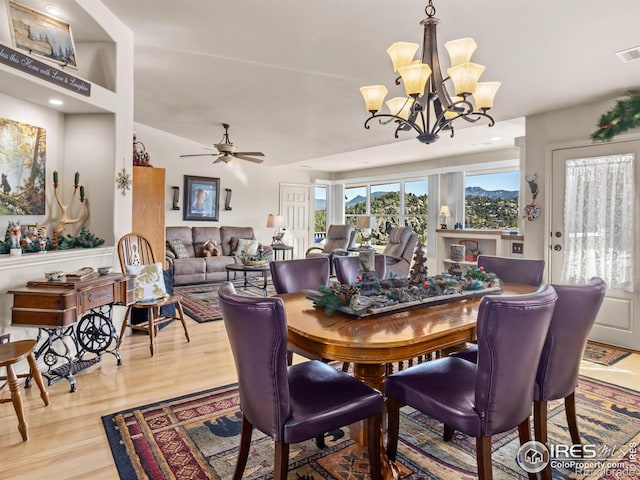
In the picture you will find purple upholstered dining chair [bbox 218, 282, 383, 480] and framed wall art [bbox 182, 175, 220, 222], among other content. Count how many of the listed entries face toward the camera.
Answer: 1

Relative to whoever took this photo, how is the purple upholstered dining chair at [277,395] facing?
facing away from the viewer and to the right of the viewer

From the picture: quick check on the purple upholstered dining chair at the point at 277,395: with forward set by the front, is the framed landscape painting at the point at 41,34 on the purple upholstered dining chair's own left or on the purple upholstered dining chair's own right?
on the purple upholstered dining chair's own left

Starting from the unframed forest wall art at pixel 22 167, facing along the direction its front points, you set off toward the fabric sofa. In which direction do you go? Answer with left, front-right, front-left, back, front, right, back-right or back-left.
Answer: left

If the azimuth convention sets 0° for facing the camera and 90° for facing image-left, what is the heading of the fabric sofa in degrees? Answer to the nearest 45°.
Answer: approximately 315°

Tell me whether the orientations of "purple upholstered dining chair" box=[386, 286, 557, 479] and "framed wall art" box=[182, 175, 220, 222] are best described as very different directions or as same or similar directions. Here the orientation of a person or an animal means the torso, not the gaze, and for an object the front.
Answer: very different directions

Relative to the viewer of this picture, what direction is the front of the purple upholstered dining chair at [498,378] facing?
facing away from the viewer and to the left of the viewer

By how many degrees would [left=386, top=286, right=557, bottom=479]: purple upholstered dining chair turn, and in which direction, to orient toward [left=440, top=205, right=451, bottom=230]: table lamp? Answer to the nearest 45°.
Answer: approximately 45° to its right
